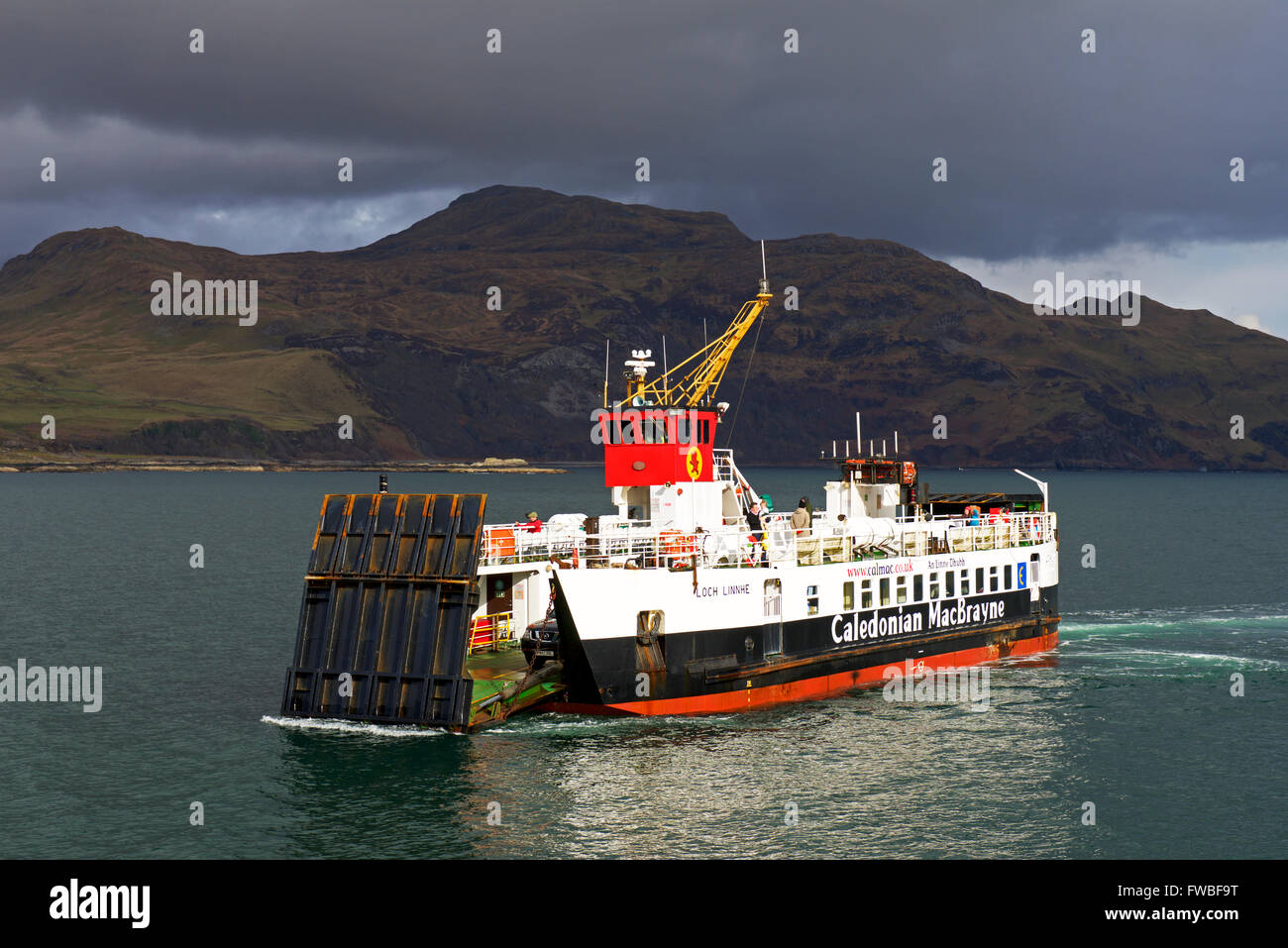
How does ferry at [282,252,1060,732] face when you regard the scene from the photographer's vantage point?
facing the viewer and to the left of the viewer
